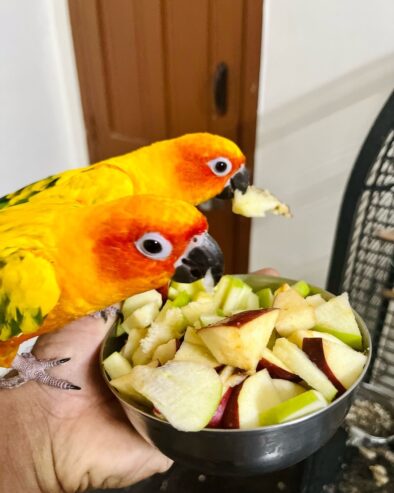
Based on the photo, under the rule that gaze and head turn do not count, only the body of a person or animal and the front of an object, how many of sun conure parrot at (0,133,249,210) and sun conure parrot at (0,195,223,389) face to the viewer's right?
2

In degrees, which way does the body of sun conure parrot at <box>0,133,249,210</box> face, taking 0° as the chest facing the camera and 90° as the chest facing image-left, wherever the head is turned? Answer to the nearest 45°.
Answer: approximately 270°

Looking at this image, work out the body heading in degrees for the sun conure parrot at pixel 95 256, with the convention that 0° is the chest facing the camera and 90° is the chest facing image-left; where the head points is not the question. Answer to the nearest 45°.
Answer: approximately 270°
